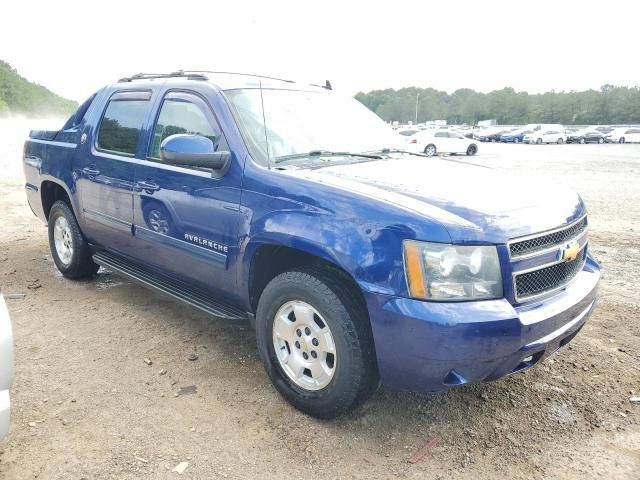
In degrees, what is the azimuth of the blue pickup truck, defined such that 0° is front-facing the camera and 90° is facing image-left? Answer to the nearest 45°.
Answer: approximately 315°

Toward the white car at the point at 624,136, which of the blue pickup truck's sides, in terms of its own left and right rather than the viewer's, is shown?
left
